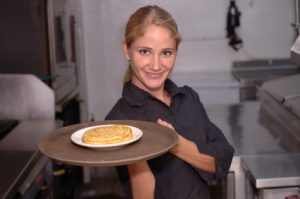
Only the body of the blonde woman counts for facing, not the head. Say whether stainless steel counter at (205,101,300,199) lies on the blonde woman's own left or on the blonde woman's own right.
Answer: on the blonde woman's own left

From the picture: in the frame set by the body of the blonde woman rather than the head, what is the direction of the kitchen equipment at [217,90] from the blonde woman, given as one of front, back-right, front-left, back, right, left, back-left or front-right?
back-left

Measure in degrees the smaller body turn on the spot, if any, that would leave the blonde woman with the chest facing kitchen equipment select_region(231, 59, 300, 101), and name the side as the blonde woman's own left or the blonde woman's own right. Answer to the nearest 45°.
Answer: approximately 135° to the blonde woman's own left

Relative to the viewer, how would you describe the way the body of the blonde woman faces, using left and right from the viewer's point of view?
facing the viewer and to the right of the viewer
